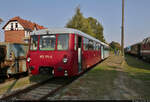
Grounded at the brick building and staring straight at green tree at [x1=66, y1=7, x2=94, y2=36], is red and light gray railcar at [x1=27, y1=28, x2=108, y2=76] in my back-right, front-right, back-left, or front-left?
front-right

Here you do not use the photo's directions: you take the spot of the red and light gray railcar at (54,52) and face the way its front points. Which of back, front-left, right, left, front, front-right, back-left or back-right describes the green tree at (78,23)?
back-right

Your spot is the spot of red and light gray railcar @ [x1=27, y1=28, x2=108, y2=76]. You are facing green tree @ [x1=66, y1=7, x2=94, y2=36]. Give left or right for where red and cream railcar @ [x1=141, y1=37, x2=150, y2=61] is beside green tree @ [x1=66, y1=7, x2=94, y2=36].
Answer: right

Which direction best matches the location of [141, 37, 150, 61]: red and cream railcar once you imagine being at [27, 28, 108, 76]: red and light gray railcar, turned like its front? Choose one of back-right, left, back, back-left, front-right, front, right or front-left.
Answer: back

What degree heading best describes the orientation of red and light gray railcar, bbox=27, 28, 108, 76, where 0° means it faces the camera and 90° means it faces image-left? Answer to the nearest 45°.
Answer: approximately 45°

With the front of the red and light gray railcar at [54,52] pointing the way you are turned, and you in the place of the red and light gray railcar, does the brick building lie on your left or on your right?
on your right
